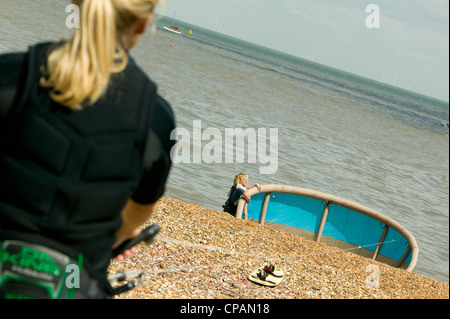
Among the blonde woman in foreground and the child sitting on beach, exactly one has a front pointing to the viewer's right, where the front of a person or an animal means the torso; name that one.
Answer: the child sitting on beach

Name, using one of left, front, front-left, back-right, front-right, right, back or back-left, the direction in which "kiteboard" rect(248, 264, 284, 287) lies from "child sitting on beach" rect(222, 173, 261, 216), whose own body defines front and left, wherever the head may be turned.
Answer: right

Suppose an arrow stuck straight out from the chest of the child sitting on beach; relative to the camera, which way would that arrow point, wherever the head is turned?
to the viewer's right

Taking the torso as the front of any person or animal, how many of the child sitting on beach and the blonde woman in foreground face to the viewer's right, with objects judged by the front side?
1

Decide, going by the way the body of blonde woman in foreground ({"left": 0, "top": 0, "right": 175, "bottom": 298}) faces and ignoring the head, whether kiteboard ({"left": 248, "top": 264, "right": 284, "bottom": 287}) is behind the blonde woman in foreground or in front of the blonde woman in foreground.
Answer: in front

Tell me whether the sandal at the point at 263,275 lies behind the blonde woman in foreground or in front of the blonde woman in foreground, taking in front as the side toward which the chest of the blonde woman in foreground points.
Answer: in front

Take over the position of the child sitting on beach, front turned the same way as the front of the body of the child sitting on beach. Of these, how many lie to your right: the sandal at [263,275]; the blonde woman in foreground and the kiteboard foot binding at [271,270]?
3

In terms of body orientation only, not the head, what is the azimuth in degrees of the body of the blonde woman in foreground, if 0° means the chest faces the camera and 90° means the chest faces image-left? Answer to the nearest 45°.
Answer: approximately 180°

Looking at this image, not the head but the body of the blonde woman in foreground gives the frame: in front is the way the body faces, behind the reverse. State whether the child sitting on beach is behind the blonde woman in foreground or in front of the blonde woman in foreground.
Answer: in front

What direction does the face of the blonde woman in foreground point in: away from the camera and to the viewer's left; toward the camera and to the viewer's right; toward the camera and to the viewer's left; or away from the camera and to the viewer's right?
away from the camera and to the viewer's right
